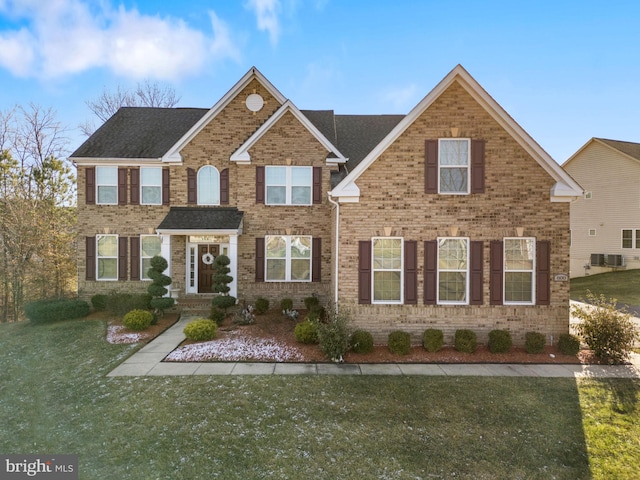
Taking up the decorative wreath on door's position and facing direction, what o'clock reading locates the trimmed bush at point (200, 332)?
The trimmed bush is roughly at 12 o'clock from the decorative wreath on door.

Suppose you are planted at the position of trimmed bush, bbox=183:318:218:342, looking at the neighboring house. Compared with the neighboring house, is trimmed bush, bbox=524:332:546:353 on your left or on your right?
right

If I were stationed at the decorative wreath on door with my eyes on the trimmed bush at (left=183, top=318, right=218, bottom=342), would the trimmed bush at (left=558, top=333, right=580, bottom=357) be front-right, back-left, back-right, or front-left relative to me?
front-left

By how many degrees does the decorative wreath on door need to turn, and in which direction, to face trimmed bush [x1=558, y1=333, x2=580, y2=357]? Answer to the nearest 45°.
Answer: approximately 45° to its left

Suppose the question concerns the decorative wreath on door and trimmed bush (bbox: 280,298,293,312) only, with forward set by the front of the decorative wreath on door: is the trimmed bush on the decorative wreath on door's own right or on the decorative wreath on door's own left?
on the decorative wreath on door's own left

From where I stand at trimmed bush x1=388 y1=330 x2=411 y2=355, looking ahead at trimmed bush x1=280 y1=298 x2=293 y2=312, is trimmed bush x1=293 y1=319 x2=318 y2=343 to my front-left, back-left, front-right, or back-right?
front-left

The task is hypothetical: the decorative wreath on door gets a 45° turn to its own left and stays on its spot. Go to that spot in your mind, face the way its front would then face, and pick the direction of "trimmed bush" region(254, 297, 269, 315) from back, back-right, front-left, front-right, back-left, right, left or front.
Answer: front

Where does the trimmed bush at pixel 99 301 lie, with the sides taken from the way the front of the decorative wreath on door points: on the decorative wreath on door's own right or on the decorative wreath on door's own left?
on the decorative wreath on door's own right

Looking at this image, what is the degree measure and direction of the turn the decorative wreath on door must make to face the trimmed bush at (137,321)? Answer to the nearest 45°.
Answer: approximately 45° to its right

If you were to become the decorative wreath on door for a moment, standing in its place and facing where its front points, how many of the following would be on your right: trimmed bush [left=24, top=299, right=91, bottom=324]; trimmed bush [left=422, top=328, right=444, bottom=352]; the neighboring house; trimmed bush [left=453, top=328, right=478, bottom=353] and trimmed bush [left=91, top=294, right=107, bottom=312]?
2

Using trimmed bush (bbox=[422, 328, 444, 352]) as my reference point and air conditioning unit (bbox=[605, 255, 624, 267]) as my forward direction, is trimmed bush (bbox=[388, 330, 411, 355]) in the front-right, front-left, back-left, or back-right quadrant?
back-left

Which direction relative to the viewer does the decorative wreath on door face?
toward the camera

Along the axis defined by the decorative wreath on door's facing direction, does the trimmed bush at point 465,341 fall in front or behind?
in front

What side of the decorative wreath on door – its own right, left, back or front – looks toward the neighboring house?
left

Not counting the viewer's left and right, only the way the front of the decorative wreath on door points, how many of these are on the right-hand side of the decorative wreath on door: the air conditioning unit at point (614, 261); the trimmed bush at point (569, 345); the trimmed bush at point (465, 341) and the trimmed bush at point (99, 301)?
1

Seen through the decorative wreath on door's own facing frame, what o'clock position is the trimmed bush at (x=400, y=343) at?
The trimmed bush is roughly at 11 o'clock from the decorative wreath on door.

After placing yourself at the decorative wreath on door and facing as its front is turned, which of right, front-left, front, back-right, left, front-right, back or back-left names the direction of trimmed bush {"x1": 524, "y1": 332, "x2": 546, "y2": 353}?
front-left

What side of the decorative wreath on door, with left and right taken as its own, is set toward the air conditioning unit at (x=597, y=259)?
left

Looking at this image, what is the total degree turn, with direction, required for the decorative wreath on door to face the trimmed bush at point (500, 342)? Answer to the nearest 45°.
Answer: approximately 45° to its left

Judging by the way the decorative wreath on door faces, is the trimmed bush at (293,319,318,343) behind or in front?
in front

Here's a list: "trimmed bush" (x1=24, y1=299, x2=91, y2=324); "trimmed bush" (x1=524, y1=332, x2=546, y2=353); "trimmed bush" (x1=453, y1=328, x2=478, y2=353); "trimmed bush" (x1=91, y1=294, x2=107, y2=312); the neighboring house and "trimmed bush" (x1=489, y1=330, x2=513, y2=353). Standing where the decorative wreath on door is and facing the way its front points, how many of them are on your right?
2
